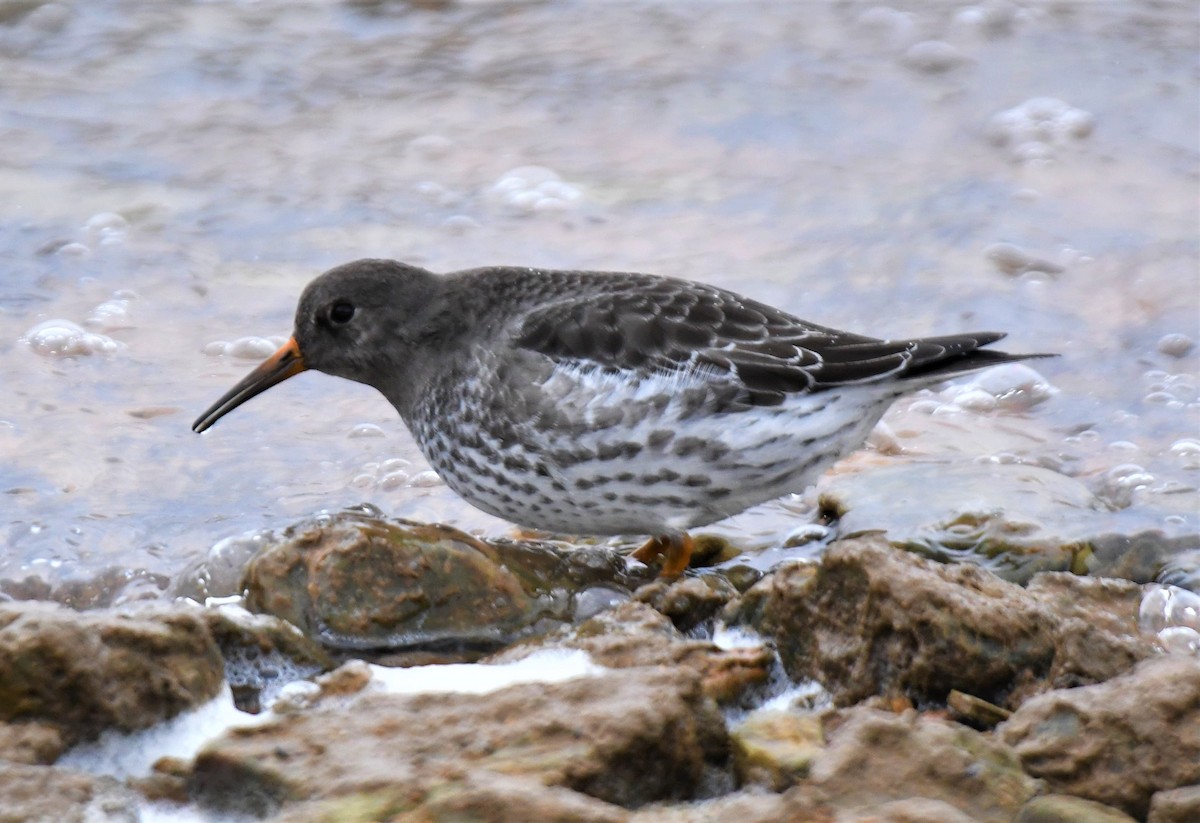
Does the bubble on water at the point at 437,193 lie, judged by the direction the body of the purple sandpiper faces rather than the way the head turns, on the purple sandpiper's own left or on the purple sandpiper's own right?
on the purple sandpiper's own right

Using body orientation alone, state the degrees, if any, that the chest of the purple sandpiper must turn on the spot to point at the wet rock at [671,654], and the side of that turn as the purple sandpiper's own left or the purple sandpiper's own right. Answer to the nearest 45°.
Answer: approximately 90° to the purple sandpiper's own left

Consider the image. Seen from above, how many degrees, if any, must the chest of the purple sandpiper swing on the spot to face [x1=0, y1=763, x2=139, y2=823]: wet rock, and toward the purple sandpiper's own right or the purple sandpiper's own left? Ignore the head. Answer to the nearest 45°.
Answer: approximately 45° to the purple sandpiper's own left

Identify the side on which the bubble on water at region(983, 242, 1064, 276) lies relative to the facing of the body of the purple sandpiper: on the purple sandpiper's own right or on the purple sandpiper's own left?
on the purple sandpiper's own right

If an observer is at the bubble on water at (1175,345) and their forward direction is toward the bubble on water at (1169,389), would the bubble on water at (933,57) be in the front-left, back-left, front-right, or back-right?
back-right

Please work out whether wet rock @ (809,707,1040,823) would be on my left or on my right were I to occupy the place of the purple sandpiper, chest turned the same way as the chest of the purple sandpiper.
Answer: on my left

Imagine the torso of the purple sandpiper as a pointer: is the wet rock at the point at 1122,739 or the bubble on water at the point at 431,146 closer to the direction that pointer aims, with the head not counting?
the bubble on water

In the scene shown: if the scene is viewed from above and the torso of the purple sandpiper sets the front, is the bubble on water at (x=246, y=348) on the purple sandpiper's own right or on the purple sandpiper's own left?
on the purple sandpiper's own right

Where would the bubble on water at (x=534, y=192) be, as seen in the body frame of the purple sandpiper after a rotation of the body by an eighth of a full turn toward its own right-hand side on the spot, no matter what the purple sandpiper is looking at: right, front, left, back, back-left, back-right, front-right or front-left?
front-right

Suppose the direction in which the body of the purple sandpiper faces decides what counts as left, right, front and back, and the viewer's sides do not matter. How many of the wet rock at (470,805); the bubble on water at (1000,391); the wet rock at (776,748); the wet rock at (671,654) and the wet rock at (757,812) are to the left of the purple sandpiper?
4

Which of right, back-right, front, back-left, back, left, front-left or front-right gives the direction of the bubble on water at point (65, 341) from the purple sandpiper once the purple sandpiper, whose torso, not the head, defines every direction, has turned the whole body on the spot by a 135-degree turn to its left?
back

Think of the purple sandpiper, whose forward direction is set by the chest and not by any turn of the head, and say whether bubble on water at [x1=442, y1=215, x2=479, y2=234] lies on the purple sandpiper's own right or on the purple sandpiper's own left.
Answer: on the purple sandpiper's own right

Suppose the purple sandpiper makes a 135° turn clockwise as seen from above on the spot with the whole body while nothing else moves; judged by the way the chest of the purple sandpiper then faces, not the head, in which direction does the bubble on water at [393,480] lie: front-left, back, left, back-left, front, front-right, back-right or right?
left

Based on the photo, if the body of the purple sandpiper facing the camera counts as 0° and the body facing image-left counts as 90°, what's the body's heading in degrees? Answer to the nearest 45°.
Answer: approximately 90°
